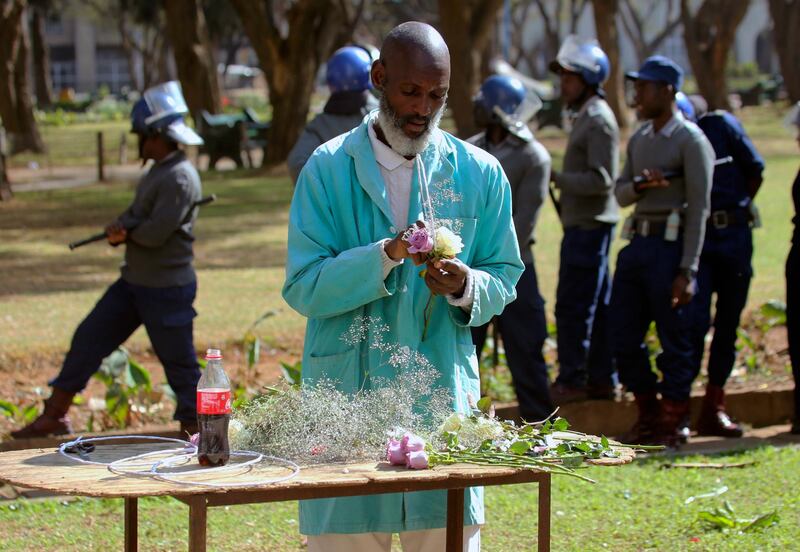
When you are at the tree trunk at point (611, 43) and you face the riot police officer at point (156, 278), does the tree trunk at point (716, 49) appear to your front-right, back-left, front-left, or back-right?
back-left

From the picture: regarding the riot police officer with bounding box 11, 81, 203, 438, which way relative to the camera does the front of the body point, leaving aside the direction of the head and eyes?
to the viewer's left

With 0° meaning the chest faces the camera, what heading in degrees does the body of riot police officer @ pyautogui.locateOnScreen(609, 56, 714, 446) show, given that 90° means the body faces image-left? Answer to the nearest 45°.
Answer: approximately 45°
